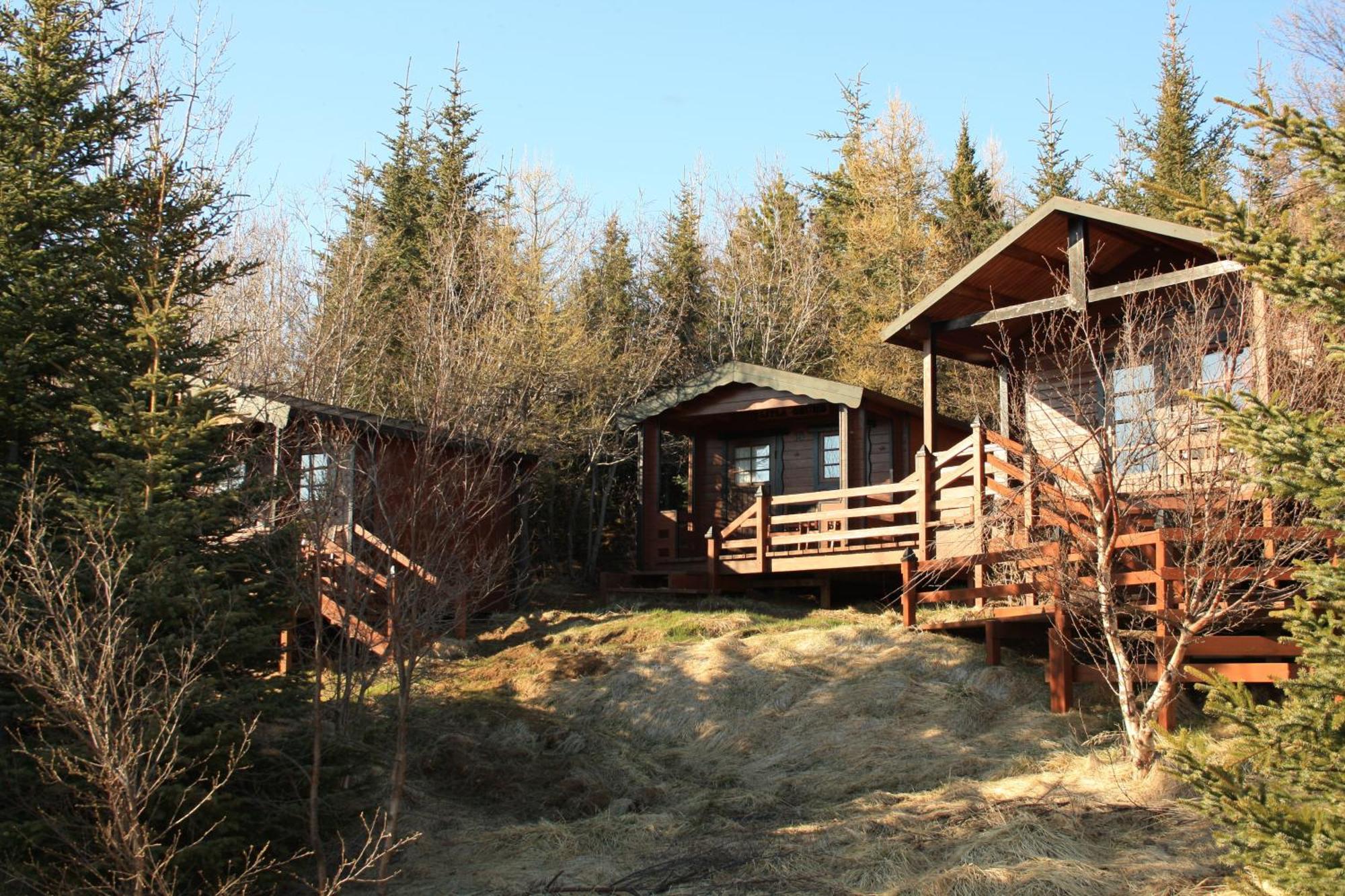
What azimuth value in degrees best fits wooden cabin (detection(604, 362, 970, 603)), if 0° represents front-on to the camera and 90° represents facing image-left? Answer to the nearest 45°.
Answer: approximately 45°

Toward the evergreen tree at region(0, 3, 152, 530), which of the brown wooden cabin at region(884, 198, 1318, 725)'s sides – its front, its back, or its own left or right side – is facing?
front

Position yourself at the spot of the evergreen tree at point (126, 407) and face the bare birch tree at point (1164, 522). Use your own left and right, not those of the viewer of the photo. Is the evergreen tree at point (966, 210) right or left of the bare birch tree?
left

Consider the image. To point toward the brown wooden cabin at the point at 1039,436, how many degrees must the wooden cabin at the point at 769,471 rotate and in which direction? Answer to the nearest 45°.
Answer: approximately 90° to its left

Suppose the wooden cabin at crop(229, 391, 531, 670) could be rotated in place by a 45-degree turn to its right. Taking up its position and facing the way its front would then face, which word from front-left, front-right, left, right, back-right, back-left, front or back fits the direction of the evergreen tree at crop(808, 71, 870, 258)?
back-right

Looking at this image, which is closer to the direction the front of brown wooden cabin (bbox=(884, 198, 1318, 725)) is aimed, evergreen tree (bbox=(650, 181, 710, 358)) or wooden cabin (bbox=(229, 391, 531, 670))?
the wooden cabin

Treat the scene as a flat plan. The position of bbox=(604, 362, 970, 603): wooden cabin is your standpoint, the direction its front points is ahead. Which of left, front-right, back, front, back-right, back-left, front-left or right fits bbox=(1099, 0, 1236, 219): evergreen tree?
back

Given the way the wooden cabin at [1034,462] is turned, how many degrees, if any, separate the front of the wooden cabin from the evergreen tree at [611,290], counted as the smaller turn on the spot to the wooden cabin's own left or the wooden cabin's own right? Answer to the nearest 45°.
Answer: approximately 90° to the wooden cabin's own right

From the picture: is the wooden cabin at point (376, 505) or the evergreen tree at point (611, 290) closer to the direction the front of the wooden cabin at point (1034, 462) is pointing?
the wooden cabin

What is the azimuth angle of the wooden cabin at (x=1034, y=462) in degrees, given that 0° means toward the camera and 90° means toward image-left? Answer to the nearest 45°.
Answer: approximately 45°
